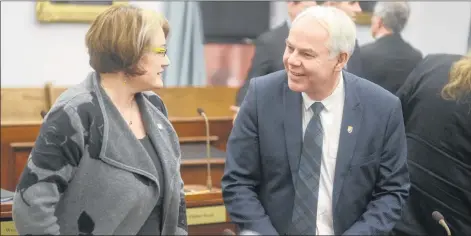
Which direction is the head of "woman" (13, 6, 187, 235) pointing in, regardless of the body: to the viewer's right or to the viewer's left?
to the viewer's right

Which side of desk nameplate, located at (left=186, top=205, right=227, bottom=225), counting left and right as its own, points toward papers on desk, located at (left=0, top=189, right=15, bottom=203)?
right

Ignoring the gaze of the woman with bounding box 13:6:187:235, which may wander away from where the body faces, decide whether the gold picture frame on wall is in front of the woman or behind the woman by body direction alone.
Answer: behind

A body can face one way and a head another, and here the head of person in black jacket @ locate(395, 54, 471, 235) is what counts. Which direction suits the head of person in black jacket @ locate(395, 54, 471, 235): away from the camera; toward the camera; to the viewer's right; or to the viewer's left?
away from the camera

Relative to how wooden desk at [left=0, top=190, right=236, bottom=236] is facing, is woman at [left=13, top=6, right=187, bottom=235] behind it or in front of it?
in front

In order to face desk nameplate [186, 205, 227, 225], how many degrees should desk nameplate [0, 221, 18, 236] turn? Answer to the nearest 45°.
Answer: approximately 90° to its left

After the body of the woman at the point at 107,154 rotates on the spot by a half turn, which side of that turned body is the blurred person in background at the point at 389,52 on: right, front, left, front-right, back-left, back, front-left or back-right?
right
